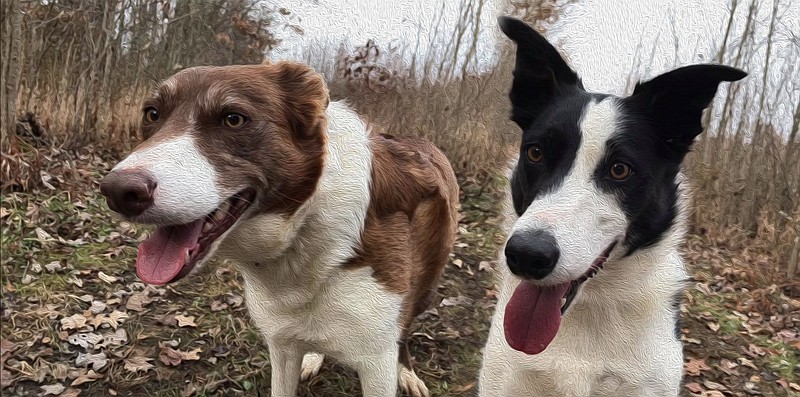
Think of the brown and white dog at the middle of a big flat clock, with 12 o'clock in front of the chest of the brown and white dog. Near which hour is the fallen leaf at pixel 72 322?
The fallen leaf is roughly at 2 o'clock from the brown and white dog.

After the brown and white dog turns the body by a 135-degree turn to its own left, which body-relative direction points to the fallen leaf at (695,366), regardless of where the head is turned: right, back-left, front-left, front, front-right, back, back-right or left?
front

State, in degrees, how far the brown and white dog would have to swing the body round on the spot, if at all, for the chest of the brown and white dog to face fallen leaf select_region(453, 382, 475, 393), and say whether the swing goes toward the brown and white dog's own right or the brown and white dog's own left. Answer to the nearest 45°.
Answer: approximately 135° to the brown and white dog's own left

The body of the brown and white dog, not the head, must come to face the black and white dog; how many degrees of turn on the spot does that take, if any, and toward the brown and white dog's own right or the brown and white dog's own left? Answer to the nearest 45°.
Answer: approximately 90° to the brown and white dog's own left

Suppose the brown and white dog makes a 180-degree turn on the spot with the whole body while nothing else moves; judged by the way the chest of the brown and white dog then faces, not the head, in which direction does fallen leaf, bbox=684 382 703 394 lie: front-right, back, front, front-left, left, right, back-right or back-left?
front-right

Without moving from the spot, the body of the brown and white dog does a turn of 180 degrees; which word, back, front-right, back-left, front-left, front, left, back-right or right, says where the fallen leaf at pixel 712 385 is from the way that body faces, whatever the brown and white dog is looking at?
front-right

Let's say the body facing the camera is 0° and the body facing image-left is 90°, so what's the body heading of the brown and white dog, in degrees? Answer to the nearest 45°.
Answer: approximately 45°
